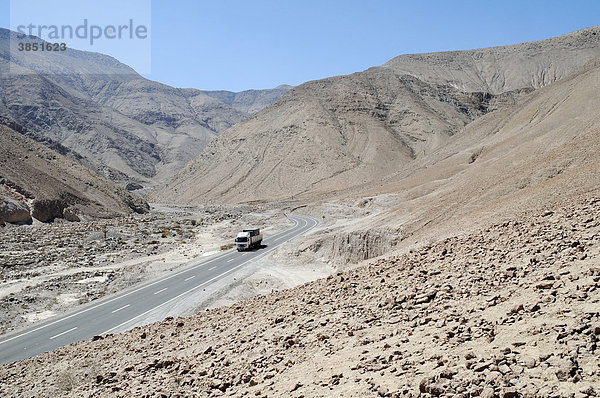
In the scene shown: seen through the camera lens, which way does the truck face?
facing the viewer and to the left of the viewer
